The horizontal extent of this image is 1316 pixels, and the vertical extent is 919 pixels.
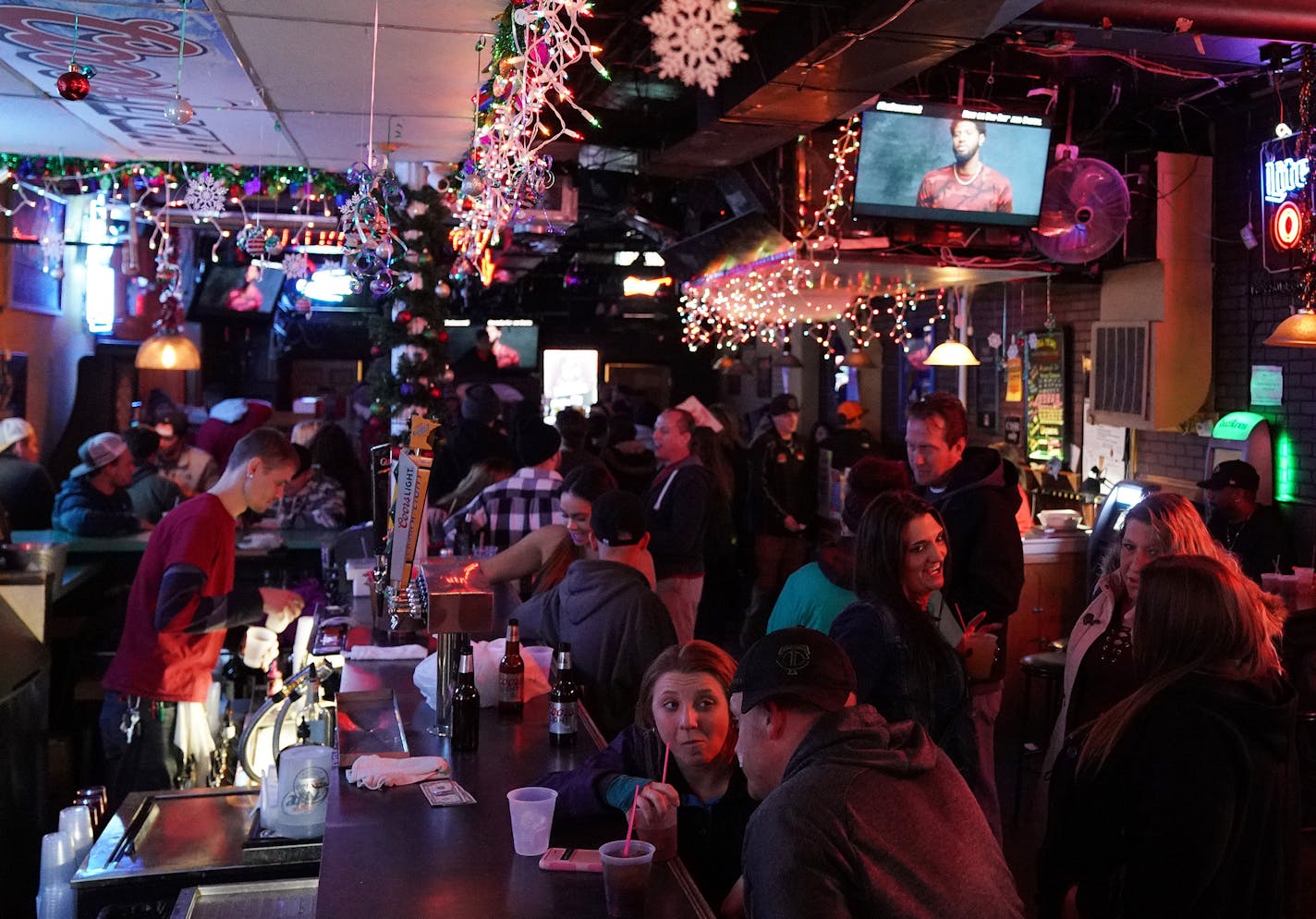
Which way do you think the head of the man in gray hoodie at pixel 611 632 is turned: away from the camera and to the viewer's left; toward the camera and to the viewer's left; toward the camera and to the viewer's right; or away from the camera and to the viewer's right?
away from the camera and to the viewer's left

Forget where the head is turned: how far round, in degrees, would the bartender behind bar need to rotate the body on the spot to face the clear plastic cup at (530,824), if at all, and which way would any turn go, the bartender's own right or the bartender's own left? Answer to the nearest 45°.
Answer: approximately 90° to the bartender's own right

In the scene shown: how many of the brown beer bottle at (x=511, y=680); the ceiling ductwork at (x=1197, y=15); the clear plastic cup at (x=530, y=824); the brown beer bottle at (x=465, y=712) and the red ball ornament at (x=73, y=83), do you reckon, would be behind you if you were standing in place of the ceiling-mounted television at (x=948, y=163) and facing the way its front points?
0

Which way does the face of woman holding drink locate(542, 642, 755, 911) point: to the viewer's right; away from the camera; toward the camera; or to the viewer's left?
toward the camera

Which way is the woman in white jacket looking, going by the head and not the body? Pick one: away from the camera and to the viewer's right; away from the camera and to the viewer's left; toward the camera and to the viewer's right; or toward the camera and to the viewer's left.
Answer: toward the camera and to the viewer's left

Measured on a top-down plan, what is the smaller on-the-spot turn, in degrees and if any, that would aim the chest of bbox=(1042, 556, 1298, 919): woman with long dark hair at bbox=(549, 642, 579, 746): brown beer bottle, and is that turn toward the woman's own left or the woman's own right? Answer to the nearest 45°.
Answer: approximately 45° to the woman's own left

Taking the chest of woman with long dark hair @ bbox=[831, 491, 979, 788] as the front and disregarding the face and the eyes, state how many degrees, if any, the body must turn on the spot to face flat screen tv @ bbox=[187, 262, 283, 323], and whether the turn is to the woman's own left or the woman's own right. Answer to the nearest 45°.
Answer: approximately 180°

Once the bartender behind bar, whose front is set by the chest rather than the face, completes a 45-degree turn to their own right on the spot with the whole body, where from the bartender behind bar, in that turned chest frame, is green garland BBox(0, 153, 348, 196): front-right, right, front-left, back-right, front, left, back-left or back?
back-left

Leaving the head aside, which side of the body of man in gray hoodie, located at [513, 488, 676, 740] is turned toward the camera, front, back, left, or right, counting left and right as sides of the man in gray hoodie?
back

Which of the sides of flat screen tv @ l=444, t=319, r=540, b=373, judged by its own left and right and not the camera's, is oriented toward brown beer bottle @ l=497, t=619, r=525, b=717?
front

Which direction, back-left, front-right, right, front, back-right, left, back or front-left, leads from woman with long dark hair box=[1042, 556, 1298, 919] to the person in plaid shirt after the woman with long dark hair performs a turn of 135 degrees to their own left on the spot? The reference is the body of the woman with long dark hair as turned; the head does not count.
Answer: back-right

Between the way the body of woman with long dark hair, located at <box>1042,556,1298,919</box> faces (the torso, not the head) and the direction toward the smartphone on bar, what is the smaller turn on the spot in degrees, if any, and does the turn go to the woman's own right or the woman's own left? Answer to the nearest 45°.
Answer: approximately 90° to the woman's own left

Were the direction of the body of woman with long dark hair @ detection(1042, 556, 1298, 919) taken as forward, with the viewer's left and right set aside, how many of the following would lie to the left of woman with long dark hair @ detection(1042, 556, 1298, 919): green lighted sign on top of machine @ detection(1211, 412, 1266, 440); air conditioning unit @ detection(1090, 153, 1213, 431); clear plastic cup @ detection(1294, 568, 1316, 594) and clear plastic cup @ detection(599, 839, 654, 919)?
1

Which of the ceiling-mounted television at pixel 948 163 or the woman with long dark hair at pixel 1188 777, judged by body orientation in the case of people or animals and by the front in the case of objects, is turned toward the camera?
the ceiling-mounted television

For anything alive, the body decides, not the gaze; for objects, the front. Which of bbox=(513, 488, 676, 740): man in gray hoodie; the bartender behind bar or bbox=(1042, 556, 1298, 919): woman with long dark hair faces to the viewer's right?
the bartender behind bar

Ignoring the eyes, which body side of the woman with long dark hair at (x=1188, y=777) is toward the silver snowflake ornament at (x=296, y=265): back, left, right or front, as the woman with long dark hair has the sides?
front

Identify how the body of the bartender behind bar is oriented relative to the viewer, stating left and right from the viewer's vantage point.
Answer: facing to the right of the viewer

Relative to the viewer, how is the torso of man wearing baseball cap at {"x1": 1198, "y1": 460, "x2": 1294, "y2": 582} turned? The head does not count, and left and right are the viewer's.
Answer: facing the viewer and to the left of the viewer

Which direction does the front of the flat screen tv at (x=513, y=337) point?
toward the camera
